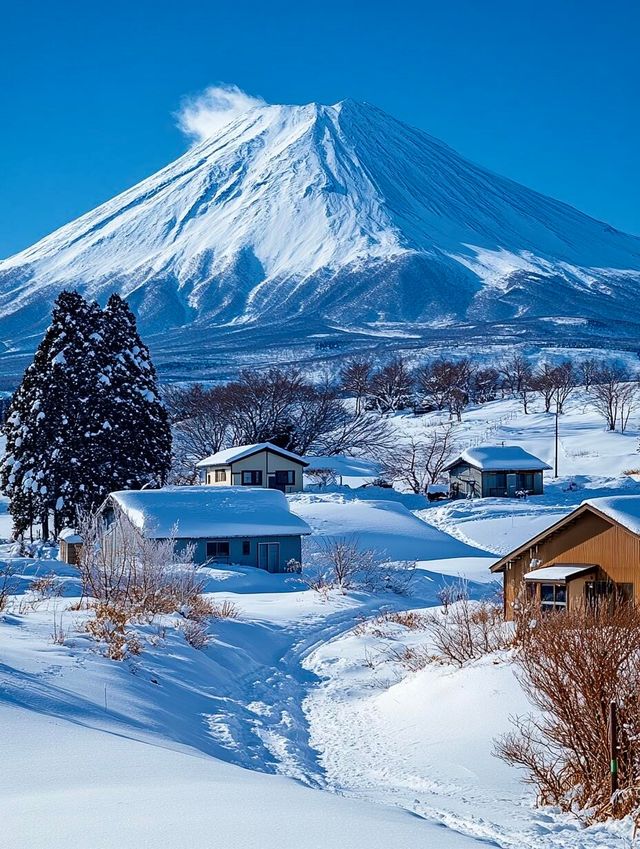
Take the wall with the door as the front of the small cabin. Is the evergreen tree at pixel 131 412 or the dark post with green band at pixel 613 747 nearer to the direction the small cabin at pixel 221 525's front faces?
the dark post with green band

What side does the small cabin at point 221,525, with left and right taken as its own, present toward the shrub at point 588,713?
front

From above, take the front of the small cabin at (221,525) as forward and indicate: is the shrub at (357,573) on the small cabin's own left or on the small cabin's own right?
on the small cabin's own left

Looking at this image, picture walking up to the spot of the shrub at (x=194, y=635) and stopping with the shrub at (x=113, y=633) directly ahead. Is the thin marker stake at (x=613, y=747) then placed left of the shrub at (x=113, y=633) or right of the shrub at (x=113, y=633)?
left

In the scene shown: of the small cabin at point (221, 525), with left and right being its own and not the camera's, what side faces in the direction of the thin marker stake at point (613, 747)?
front

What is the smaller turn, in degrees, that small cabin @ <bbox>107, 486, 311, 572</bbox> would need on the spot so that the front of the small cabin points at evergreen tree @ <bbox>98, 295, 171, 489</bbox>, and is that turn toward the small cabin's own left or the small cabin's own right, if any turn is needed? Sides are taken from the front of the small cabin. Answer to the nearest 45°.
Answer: approximately 135° to the small cabin's own right

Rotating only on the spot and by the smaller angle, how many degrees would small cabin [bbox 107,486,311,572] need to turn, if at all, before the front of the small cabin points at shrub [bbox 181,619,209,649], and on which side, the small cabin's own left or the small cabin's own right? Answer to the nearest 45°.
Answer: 0° — it already faces it

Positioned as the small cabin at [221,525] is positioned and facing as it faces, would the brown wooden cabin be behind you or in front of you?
in front

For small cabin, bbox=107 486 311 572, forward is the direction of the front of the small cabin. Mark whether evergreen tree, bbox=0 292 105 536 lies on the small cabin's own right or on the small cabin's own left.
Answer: on the small cabin's own right

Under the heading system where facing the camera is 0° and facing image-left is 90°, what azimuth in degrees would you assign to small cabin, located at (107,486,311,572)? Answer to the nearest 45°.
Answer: approximately 0°
